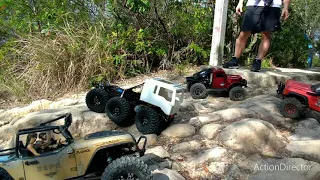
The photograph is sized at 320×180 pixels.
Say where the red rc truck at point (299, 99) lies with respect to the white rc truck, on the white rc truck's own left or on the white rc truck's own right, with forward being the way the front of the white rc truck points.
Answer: on the white rc truck's own left

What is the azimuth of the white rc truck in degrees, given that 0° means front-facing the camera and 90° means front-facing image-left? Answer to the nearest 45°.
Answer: approximately 315°

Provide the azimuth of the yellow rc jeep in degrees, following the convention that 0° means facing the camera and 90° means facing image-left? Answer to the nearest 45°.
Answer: approximately 270°

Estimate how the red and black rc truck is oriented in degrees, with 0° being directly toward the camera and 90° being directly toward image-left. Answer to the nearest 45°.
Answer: approximately 270°

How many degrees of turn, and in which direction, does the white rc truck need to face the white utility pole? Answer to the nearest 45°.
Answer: approximately 90° to its left

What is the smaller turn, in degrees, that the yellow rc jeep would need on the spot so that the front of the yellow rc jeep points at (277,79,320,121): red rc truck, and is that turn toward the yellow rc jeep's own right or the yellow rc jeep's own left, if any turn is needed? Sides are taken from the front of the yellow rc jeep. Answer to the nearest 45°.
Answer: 0° — it already faces it

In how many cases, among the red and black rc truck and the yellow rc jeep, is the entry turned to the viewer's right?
2

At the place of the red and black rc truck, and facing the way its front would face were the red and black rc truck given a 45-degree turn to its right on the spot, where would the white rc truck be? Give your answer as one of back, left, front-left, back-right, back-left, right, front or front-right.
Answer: right

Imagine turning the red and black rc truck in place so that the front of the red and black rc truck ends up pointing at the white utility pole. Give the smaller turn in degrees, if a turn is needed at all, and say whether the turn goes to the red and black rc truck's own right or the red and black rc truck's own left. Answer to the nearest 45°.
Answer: approximately 90° to the red and black rc truck's own left
